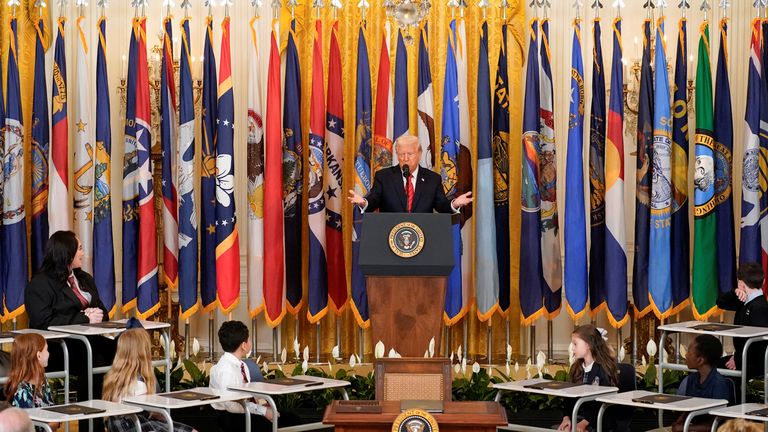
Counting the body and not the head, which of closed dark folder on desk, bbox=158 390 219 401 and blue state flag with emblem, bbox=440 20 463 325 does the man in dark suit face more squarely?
the closed dark folder on desk

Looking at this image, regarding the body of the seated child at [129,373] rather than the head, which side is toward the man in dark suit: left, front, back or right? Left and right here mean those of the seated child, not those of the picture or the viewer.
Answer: front

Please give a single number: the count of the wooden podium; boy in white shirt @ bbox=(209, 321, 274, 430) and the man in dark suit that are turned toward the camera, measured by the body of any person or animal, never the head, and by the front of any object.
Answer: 2

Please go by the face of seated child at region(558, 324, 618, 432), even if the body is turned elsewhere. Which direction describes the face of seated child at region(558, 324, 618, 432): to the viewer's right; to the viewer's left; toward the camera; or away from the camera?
to the viewer's left

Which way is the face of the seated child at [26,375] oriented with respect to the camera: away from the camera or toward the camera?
away from the camera

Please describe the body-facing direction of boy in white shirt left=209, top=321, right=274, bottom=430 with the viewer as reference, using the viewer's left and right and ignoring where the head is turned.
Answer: facing to the right of the viewer

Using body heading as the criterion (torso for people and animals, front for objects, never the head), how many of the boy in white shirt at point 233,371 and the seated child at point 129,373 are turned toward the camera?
0

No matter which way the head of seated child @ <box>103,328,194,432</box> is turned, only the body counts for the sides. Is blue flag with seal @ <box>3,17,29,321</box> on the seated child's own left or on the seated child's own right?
on the seated child's own left

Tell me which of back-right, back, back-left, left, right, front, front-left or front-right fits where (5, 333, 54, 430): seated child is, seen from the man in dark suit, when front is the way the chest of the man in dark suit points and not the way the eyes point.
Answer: front-right

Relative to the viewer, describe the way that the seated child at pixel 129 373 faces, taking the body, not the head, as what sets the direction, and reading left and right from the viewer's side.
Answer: facing away from the viewer and to the right of the viewer

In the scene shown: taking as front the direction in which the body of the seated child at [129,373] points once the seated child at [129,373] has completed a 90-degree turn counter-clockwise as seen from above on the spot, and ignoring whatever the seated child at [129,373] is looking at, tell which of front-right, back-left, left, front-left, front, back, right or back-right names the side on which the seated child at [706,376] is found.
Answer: back-right

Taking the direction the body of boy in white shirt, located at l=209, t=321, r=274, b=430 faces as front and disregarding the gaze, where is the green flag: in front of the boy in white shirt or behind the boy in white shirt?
in front
